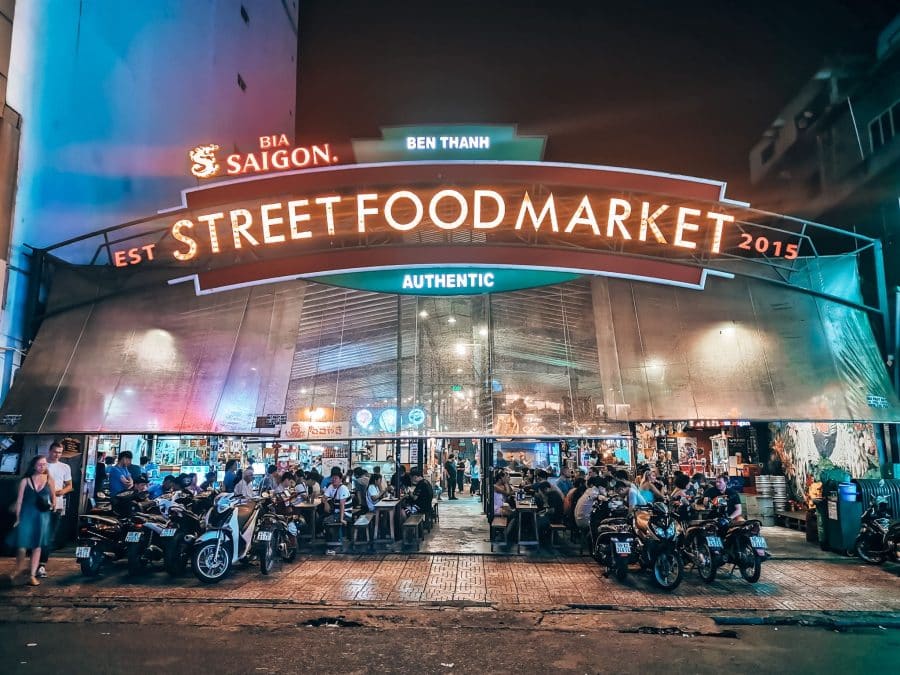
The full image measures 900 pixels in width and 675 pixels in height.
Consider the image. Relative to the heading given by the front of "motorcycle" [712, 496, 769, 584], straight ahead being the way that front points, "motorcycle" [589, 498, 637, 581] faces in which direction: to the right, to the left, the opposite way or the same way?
the same way

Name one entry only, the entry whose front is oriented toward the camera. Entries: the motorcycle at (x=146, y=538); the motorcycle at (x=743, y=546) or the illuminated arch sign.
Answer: the illuminated arch sign

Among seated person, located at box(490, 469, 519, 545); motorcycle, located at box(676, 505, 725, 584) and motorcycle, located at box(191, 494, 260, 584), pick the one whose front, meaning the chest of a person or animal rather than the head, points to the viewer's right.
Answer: the seated person

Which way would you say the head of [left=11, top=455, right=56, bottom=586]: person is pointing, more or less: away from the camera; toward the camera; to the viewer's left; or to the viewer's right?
toward the camera

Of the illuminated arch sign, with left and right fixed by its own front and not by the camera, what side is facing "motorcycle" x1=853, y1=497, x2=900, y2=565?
left

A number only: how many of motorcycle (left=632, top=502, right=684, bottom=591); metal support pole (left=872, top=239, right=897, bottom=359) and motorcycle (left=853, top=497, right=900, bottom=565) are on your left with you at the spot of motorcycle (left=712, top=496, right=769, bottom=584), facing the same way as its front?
1

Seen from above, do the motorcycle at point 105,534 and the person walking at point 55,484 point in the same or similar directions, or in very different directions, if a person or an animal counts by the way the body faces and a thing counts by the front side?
very different directions

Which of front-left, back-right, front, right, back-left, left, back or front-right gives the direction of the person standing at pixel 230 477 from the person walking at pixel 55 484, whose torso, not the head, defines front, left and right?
back

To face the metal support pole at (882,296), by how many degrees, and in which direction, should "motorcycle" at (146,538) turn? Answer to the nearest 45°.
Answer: approximately 45° to its right

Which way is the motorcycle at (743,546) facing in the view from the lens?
facing away from the viewer and to the left of the viewer

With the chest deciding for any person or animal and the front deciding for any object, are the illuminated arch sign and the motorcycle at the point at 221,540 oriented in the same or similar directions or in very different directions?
same or similar directions

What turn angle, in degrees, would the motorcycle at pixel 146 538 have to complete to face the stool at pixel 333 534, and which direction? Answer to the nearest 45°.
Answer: approximately 45° to its right

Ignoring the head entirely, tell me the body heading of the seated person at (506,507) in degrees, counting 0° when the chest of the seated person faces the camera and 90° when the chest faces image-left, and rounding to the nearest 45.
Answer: approximately 270°

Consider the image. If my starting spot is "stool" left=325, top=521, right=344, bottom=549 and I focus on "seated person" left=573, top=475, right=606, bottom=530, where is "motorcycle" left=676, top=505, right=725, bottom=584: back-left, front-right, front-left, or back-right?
front-right

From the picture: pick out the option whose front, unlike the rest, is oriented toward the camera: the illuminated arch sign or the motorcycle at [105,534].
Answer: the illuminated arch sign

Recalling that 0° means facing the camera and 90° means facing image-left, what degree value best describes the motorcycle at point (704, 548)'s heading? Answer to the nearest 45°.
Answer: approximately 135°

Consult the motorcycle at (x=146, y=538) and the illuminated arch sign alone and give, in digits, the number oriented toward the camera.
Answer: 1

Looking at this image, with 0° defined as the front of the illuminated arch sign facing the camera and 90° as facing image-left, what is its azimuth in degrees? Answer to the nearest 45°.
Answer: approximately 0°

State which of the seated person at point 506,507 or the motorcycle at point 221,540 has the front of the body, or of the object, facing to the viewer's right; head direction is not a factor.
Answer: the seated person
